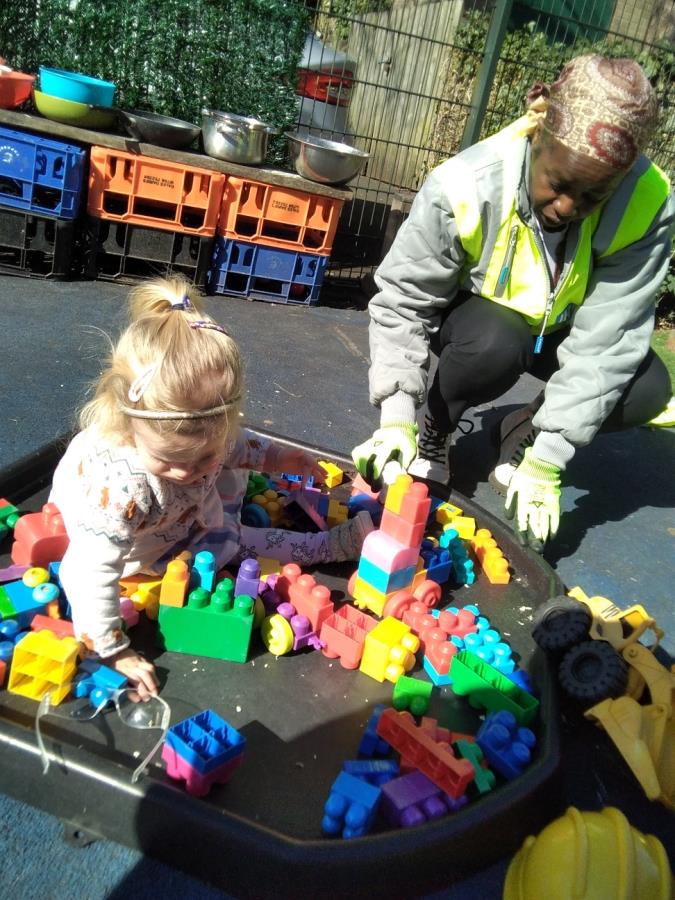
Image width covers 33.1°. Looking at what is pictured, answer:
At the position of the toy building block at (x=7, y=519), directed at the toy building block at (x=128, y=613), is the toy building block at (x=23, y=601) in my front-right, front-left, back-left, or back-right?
front-right

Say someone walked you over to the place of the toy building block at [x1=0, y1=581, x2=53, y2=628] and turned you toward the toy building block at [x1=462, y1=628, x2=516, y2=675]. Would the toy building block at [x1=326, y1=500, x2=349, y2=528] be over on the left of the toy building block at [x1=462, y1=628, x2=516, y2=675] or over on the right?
left

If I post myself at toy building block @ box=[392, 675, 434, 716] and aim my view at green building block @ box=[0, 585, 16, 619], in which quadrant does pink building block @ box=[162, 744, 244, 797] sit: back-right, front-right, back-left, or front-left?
front-left

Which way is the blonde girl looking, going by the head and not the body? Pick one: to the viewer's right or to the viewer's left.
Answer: to the viewer's right

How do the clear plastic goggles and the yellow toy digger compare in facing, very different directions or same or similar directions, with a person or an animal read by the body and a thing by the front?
very different directions

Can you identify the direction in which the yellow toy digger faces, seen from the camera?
facing the viewer and to the right of the viewer
